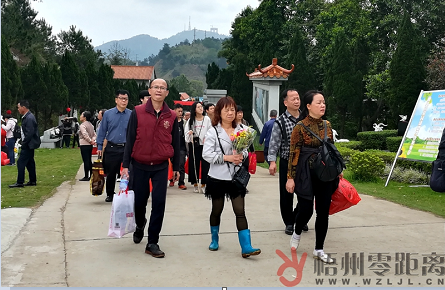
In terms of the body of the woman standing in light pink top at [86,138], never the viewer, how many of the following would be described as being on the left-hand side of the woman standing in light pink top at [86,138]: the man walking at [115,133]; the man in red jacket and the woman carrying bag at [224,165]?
3

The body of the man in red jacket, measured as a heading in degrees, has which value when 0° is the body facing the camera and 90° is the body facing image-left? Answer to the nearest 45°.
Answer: approximately 0°

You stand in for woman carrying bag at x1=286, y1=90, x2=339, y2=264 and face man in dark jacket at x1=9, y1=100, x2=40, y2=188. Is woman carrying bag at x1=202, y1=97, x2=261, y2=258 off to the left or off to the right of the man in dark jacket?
left

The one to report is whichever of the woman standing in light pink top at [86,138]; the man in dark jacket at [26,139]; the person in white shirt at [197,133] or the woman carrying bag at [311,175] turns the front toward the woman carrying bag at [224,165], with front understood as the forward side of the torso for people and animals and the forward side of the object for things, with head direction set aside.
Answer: the person in white shirt

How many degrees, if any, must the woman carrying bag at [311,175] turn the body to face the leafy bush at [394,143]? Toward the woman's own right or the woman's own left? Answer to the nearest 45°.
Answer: approximately 135° to the woman's own left

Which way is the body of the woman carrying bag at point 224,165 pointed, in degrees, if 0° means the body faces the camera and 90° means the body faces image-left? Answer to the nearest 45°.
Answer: approximately 315°
